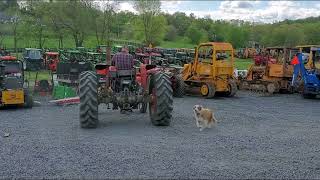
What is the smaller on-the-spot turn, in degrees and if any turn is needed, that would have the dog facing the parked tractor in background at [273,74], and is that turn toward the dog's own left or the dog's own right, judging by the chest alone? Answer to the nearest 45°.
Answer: approximately 135° to the dog's own right

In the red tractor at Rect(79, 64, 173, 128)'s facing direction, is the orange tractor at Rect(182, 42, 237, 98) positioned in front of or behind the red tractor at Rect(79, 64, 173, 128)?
in front

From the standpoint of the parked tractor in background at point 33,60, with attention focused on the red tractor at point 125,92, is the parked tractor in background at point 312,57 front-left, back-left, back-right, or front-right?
front-left

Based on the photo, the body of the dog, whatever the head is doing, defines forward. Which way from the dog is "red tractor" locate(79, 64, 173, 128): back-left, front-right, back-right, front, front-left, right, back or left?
front-right

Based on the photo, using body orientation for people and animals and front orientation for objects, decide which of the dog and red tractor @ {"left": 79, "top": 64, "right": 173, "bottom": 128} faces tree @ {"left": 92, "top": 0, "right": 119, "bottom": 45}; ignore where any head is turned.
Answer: the red tractor

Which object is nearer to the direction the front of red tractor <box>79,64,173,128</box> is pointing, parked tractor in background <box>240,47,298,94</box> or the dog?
the parked tractor in background

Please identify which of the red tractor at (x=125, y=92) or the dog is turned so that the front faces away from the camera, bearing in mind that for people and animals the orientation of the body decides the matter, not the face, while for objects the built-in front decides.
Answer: the red tractor

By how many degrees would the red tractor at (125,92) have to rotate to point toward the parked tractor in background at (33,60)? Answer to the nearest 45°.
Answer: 0° — it already faces it

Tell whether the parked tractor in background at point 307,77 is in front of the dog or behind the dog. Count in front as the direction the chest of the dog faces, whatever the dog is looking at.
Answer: behind

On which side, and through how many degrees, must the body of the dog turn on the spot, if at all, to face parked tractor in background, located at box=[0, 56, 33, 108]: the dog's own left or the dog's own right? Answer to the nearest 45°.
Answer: approximately 90° to the dog's own right

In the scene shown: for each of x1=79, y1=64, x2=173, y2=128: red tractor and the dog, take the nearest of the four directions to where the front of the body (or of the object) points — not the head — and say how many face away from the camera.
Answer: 1

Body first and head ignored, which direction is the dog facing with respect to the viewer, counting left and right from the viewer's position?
facing the viewer and to the left of the viewer

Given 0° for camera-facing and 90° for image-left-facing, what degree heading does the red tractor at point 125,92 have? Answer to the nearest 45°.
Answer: approximately 180°
